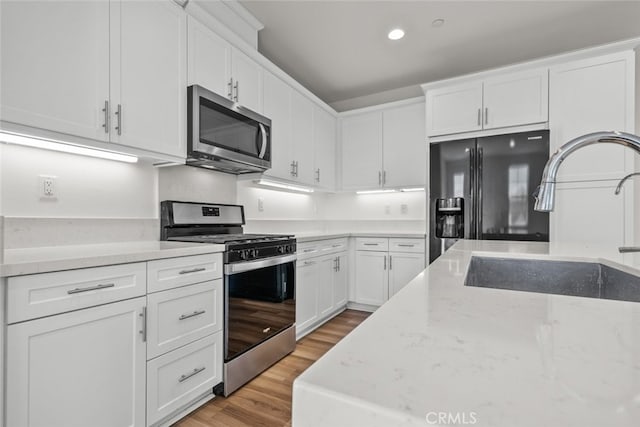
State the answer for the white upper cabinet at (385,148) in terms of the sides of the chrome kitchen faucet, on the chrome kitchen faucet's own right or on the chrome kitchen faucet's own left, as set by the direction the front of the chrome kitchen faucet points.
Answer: on the chrome kitchen faucet's own right

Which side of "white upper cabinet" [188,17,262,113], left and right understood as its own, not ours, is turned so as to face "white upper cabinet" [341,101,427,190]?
left

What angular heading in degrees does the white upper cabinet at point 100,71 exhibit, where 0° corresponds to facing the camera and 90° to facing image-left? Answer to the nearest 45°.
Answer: approximately 315°

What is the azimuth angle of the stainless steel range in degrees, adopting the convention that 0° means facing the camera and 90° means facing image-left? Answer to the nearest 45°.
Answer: approximately 315°

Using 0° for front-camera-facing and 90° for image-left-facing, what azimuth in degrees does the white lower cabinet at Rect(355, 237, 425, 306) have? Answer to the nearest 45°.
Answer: approximately 0°

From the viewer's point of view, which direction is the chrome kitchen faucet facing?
to the viewer's left

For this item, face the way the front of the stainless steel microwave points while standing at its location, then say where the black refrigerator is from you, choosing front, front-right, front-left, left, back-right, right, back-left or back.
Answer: front-left

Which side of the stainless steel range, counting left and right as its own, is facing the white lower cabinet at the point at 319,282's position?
left

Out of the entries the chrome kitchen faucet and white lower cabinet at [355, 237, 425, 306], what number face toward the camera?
1
